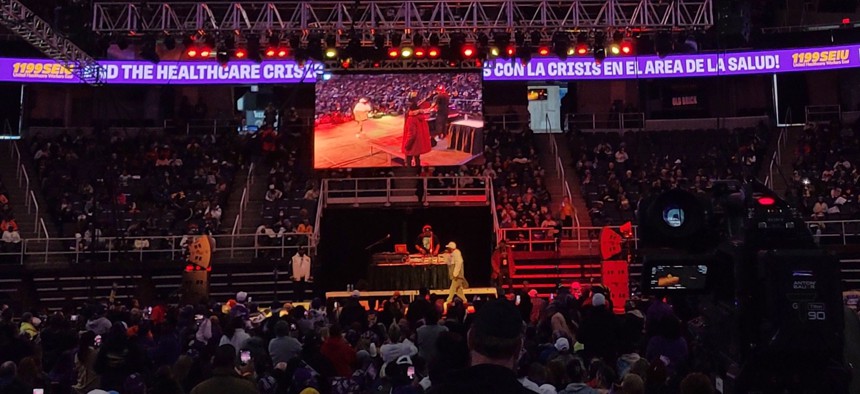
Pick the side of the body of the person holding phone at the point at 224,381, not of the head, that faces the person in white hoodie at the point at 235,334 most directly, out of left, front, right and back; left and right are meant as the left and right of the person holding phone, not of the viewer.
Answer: front

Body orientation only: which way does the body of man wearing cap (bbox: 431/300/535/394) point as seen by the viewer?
away from the camera

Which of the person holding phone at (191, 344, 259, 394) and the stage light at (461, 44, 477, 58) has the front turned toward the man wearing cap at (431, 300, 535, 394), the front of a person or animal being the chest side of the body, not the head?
the stage light

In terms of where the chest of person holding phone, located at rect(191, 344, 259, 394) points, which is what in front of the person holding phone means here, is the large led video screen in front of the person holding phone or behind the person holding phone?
in front

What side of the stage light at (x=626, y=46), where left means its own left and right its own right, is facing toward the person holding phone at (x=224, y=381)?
front

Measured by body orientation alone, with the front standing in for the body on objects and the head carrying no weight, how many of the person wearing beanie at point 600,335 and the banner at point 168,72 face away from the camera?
1

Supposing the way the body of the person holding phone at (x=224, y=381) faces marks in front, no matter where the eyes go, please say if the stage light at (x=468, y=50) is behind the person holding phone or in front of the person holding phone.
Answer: in front

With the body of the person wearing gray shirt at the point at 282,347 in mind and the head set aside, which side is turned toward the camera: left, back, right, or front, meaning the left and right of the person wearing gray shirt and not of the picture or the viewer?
back

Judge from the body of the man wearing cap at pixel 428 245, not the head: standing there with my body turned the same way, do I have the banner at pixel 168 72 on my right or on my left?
on my right

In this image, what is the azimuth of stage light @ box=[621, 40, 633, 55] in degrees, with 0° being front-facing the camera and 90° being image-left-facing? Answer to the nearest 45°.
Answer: approximately 0°

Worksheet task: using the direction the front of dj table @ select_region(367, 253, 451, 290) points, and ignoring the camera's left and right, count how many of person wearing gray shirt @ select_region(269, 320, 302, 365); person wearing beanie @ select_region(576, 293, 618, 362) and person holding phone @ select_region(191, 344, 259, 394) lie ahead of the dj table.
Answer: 3

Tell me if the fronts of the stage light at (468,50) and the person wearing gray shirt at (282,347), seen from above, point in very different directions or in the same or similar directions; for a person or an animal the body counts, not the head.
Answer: very different directions

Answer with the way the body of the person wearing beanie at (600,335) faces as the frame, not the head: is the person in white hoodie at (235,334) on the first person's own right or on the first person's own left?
on the first person's own left

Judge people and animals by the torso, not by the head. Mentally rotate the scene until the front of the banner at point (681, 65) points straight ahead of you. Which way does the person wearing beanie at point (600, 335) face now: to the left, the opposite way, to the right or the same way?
the opposite way

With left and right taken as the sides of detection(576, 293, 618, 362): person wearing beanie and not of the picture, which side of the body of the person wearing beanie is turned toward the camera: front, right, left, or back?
back
